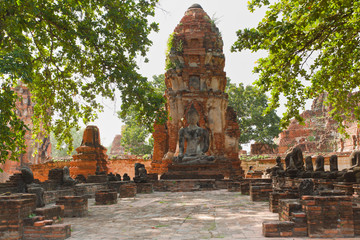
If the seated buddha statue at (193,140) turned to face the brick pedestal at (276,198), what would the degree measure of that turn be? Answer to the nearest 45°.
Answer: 0° — it already faces it

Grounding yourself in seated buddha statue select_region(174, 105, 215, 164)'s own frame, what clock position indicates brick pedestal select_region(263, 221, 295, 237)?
The brick pedestal is roughly at 12 o'clock from the seated buddha statue.

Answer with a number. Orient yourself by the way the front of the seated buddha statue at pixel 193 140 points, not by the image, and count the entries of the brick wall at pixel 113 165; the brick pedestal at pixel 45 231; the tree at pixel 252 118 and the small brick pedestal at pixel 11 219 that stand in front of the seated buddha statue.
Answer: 2

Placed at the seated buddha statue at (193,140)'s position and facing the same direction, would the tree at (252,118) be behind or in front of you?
behind

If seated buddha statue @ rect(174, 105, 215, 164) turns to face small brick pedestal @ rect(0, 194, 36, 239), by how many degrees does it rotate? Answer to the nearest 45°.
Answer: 0° — it already faces it

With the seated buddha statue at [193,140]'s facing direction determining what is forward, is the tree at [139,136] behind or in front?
behind

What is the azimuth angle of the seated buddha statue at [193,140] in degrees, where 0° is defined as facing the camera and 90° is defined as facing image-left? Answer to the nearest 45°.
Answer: approximately 0°
